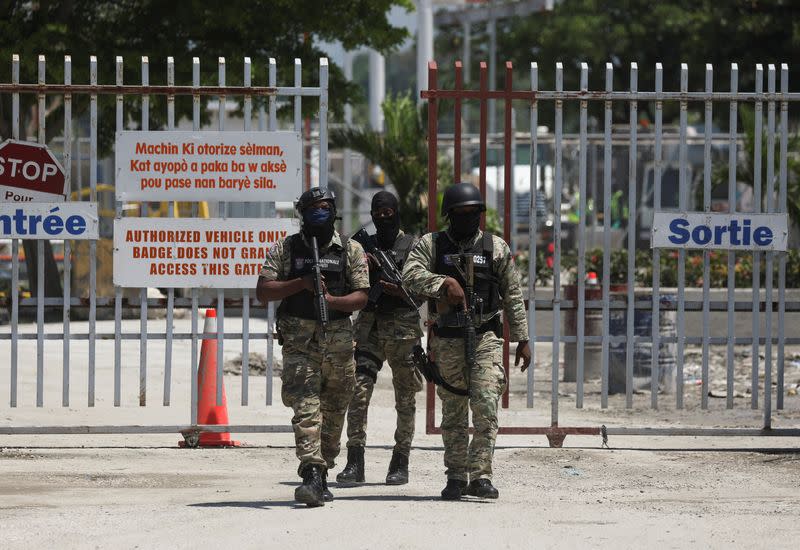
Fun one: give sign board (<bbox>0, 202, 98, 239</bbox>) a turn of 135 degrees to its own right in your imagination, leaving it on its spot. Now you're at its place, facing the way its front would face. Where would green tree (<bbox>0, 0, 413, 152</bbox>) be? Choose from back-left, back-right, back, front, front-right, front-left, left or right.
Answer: front-right

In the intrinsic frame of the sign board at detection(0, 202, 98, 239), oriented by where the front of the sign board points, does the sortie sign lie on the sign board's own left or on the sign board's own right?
on the sign board's own left

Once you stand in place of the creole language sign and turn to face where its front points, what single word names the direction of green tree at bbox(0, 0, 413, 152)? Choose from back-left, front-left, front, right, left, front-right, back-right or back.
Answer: back

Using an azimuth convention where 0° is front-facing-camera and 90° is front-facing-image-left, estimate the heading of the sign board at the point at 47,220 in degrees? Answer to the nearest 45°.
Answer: approximately 0°

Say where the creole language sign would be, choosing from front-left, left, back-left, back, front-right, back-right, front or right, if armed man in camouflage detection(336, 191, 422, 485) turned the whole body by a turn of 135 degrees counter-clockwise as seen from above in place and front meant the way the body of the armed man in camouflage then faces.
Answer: left

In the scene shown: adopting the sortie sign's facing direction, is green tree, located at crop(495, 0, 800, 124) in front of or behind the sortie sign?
behind

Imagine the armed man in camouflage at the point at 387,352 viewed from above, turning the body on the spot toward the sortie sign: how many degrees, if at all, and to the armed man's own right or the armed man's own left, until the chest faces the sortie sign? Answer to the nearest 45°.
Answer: approximately 135° to the armed man's own left
